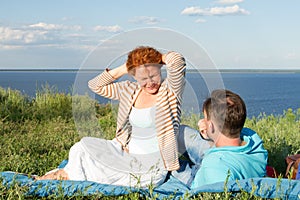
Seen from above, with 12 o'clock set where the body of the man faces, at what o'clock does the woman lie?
The woman is roughly at 11 o'clock from the man.

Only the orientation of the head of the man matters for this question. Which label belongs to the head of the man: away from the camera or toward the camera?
away from the camera

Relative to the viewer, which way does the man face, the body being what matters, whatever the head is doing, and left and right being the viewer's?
facing away from the viewer and to the left of the viewer
